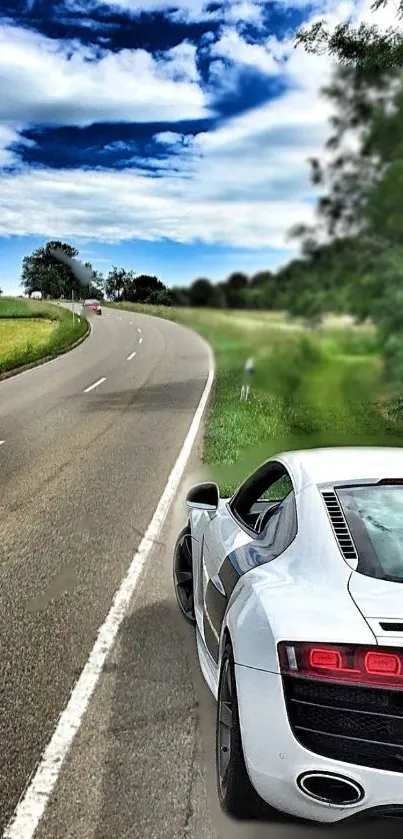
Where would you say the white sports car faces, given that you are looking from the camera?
facing away from the viewer and to the left of the viewer
